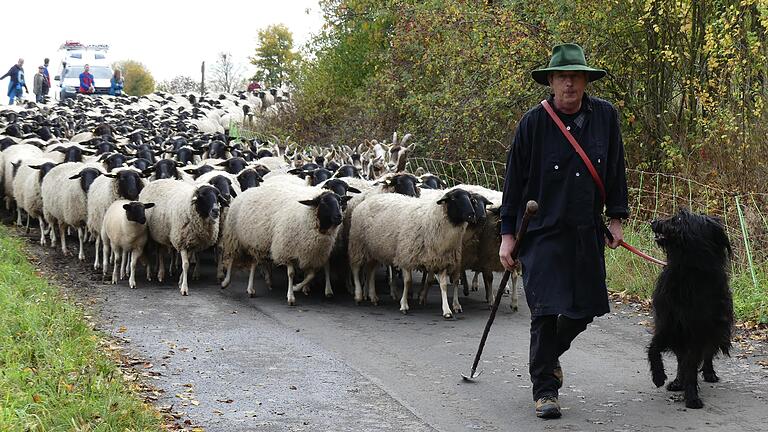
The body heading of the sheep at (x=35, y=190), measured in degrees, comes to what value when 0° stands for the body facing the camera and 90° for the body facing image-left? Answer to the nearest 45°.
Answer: approximately 315°

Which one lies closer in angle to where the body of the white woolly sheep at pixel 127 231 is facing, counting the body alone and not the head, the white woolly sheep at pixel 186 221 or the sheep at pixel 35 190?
the white woolly sheep

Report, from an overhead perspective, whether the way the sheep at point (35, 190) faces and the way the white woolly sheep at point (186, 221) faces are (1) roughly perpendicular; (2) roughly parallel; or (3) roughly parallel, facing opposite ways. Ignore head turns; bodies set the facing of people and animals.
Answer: roughly parallel

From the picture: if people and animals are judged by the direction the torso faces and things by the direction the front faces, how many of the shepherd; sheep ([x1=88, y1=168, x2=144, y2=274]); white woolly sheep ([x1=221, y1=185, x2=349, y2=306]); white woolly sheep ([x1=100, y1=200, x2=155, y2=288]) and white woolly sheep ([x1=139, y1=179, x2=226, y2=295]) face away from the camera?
0

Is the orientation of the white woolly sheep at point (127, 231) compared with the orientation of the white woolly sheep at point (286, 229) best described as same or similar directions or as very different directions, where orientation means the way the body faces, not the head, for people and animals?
same or similar directions

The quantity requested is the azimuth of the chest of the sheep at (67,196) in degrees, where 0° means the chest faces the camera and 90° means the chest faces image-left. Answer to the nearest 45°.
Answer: approximately 315°

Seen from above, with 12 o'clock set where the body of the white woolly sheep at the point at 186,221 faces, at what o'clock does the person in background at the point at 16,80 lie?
The person in background is roughly at 7 o'clock from the white woolly sheep.

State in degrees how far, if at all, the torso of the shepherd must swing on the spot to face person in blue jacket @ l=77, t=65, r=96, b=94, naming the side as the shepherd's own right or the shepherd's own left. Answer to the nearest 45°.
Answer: approximately 135° to the shepherd's own right

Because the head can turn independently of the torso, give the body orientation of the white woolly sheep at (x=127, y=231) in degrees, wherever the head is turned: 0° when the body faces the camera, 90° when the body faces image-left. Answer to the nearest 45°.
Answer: approximately 315°

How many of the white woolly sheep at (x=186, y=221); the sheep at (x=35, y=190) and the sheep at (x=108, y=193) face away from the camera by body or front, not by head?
0

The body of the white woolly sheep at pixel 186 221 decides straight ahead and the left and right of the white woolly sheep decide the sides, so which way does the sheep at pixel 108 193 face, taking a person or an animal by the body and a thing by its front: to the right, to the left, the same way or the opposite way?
the same way

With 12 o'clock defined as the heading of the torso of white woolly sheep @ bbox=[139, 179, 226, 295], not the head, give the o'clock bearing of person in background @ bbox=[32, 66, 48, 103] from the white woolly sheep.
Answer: The person in background is roughly at 7 o'clock from the white woolly sheep.

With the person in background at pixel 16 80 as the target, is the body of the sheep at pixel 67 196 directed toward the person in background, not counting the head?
no

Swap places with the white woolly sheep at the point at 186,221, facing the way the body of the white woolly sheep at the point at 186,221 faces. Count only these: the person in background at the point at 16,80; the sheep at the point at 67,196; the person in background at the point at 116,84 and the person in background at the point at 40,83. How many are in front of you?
0

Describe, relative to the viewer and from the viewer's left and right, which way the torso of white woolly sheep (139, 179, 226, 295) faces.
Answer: facing the viewer and to the right of the viewer

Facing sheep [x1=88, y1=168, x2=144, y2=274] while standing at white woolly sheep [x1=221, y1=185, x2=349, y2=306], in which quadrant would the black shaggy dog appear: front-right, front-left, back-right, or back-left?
back-left

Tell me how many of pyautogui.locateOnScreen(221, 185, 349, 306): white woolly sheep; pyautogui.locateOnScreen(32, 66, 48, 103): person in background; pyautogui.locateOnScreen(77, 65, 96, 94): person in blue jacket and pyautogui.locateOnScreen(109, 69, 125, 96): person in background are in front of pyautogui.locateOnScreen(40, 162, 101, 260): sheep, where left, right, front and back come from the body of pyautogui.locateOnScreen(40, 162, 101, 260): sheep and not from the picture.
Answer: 1

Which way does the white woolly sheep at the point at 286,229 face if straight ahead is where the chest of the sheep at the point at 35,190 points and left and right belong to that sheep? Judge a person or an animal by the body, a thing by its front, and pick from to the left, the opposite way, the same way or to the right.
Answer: the same way

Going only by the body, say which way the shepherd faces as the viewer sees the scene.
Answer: toward the camera

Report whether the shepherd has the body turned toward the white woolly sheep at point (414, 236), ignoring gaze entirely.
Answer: no

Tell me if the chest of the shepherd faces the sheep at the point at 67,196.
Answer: no
